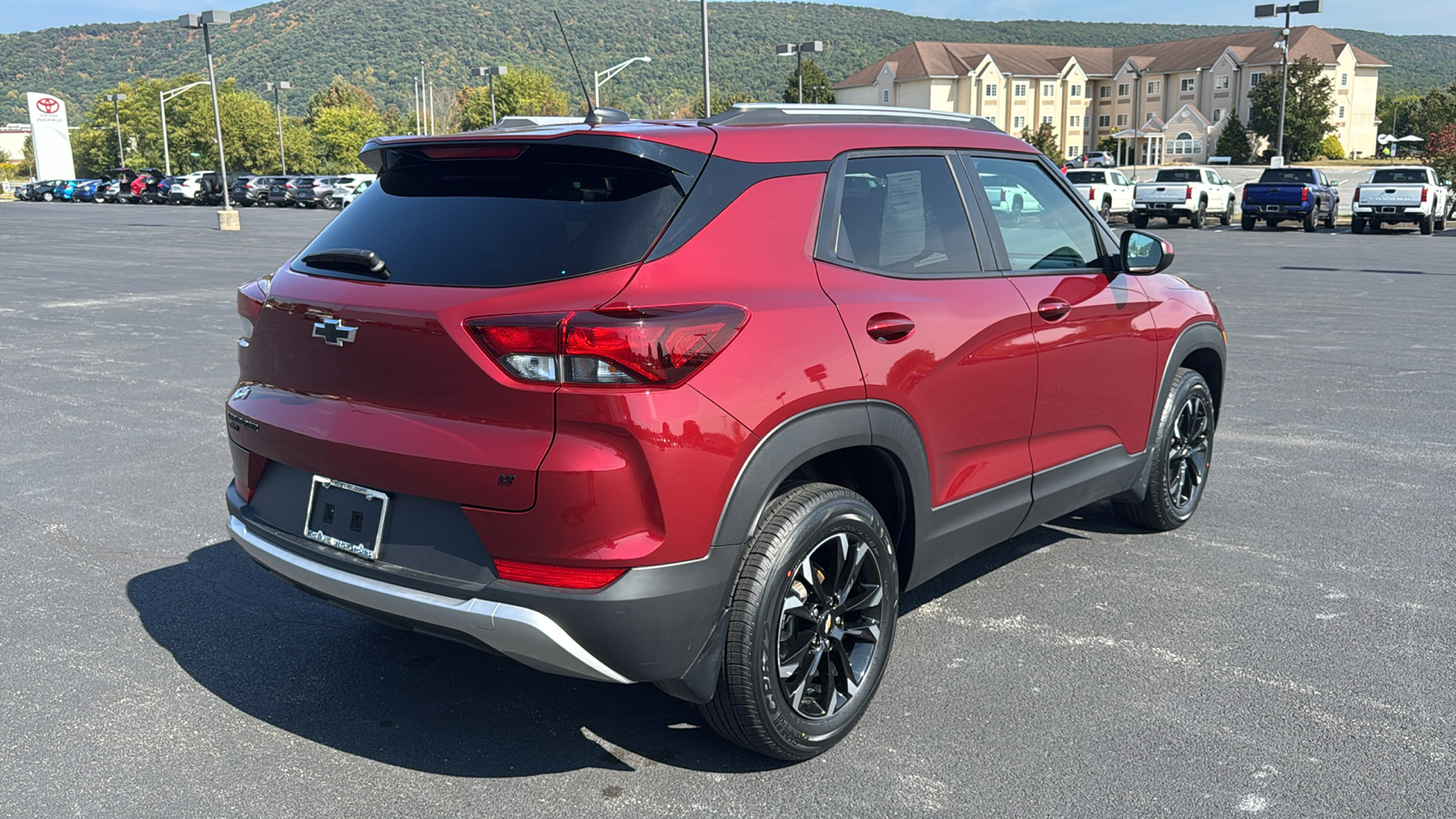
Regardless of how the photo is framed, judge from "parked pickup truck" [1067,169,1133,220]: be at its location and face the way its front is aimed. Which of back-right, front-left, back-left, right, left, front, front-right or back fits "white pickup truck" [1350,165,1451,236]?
right

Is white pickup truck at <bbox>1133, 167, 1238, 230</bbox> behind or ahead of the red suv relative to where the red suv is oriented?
ahead

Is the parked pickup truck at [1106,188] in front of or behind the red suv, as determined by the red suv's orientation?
in front

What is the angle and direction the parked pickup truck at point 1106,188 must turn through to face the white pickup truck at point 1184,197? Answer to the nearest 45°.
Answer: approximately 90° to its right

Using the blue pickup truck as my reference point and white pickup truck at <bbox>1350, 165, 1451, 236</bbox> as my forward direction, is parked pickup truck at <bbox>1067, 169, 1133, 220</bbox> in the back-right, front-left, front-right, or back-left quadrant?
back-left

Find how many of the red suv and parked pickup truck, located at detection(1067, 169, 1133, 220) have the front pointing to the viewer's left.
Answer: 0

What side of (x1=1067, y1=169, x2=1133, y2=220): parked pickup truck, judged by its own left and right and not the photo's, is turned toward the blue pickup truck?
right

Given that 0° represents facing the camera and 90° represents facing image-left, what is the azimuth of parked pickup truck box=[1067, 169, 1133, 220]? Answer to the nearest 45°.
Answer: approximately 225°

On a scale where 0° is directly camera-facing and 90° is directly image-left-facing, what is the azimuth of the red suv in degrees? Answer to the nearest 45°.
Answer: approximately 225°

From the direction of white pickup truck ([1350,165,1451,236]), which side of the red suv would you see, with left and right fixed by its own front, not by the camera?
front

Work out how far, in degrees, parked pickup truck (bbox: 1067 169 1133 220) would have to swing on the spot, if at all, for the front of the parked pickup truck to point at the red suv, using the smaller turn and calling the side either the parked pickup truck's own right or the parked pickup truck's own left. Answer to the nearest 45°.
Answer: approximately 135° to the parked pickup truck's own right
